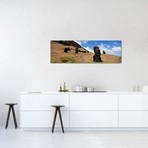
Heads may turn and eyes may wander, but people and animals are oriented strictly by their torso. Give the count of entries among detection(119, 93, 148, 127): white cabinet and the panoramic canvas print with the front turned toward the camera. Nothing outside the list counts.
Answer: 2

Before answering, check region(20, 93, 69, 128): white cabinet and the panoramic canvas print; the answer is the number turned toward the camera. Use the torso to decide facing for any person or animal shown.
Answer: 2

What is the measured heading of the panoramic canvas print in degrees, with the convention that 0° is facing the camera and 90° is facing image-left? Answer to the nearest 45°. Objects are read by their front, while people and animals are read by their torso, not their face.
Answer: approximately 0°

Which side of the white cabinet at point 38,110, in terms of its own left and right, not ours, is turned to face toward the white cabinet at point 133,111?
left

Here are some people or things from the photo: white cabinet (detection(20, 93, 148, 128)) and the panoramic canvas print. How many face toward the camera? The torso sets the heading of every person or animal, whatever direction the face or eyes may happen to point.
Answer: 2
